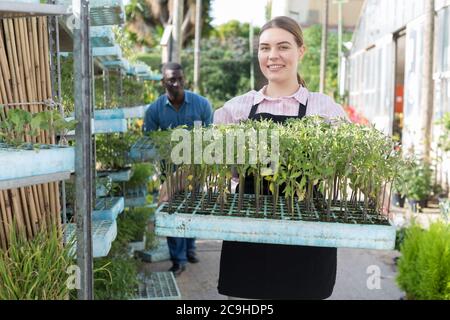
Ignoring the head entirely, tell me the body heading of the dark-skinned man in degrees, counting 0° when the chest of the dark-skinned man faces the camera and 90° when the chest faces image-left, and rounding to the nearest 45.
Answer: approximately 0°

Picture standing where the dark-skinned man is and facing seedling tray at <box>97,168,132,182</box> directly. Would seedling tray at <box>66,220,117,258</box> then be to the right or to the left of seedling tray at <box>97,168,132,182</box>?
left

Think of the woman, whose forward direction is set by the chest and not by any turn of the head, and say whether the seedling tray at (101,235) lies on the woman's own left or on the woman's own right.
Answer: on the woman's own right

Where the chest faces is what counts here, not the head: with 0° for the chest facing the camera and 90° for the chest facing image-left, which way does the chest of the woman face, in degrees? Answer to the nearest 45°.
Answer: approximately 0°

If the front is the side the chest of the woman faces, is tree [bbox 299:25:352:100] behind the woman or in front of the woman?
behind

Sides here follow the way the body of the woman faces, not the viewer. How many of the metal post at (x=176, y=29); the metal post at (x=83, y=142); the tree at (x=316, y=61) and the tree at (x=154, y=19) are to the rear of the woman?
3

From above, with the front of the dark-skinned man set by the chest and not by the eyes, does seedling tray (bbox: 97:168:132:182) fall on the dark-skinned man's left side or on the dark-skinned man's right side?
on the dark-skinned man's right side

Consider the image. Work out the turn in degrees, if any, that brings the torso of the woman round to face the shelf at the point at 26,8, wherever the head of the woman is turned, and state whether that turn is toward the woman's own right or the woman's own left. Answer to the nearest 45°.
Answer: approximately 45° to the woman's own right
